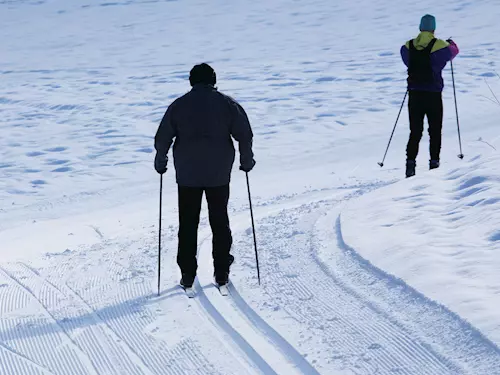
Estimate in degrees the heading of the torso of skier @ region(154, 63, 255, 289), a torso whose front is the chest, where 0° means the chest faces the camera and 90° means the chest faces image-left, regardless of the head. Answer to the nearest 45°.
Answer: approximately 180°

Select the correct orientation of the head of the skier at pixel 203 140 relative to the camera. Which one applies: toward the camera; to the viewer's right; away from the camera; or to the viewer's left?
away from the camera

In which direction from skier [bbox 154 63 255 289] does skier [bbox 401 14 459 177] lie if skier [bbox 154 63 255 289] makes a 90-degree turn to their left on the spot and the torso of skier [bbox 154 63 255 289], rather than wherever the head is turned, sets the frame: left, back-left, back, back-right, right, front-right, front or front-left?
back-right

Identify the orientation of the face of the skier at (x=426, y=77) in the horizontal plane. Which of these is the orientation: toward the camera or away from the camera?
away from the camera
